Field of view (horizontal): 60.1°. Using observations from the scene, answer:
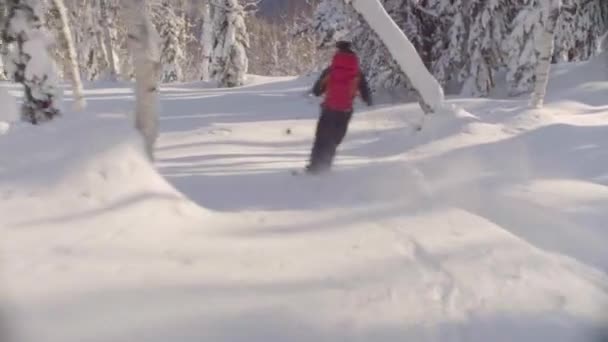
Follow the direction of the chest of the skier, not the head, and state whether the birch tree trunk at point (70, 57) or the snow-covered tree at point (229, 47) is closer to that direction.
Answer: the snow-covered tree

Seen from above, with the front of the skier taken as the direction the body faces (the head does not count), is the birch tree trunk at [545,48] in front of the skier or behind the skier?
in front

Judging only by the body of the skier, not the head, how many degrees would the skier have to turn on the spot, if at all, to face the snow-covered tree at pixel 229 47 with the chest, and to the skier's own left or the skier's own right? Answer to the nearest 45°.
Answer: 0° — they already face it

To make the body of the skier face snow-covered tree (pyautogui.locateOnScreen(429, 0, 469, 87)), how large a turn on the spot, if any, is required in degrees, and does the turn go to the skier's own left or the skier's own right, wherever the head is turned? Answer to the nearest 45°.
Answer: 0° — they already face it

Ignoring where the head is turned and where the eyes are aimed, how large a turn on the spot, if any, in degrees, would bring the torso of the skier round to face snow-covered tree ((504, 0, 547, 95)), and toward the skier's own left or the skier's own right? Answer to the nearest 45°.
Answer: approximately 45° to the skier's own right

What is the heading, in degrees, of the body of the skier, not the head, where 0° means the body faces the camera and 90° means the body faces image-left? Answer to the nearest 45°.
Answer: approximately 180°

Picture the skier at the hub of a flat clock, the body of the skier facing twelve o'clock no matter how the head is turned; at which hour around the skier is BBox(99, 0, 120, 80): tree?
The tree is roughly at 11 o'clock from the skier.

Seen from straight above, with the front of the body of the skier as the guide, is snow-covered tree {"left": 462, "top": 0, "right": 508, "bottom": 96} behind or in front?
in front

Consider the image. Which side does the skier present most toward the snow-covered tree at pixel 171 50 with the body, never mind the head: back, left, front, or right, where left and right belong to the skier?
front
